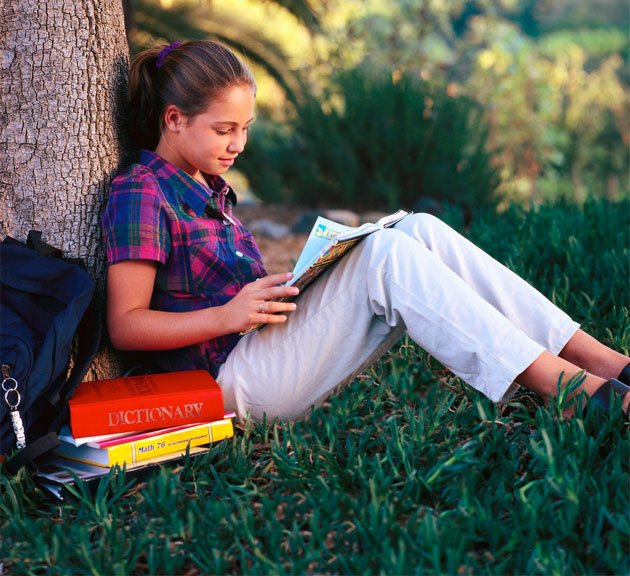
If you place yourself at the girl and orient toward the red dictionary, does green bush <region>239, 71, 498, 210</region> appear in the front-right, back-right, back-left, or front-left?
back-right

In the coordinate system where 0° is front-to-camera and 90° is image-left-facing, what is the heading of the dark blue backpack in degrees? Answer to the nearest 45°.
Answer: approximately 45°

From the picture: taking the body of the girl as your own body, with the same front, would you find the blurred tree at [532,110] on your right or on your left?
on your left

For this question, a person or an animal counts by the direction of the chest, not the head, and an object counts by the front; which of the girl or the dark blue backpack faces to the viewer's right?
the girl

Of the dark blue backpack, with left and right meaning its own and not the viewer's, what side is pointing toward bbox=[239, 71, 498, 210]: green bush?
back

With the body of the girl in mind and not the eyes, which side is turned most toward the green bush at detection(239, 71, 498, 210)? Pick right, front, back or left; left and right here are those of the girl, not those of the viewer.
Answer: left

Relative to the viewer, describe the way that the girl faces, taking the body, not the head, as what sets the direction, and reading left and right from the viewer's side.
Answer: facing to the right of the viewer
